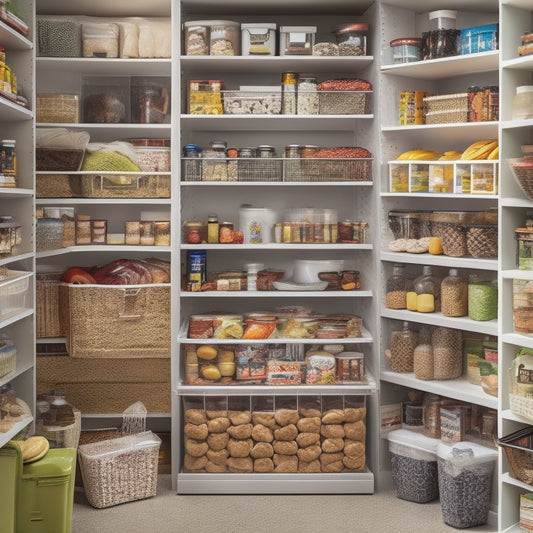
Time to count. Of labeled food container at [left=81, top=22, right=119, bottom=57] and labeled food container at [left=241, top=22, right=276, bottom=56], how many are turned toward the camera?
2

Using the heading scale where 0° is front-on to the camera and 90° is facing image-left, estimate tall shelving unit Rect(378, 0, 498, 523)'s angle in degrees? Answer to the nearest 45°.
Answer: approximately 45°

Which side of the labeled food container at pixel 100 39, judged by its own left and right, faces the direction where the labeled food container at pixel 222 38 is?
left

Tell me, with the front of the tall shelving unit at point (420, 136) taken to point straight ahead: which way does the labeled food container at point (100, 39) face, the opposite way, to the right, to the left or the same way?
to the left

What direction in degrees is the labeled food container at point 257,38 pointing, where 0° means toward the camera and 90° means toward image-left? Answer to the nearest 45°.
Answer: approximately 0°

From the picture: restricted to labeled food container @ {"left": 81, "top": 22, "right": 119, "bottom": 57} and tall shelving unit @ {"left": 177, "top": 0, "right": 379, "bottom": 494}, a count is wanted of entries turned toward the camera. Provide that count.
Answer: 2
